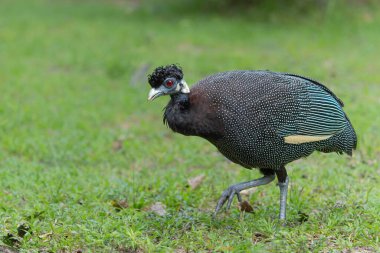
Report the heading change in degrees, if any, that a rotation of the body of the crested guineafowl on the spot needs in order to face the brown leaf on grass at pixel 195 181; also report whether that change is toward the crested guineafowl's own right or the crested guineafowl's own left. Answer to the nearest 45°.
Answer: approximately 45° to the crested guineafowl's own right

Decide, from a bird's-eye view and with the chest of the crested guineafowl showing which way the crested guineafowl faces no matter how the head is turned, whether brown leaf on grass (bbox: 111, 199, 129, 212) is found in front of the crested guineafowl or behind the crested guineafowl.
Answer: in front

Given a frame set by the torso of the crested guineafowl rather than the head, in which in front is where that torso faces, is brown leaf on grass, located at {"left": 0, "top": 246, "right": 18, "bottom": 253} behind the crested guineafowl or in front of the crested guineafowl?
in front

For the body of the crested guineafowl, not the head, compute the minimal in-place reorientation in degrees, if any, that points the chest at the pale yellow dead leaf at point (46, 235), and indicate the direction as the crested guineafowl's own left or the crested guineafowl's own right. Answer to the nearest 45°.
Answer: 0° — it already faces it

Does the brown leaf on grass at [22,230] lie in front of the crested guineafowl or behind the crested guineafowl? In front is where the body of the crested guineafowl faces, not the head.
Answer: in front

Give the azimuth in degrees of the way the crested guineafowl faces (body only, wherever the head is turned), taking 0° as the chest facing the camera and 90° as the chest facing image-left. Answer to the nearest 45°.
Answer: approximately 90°
